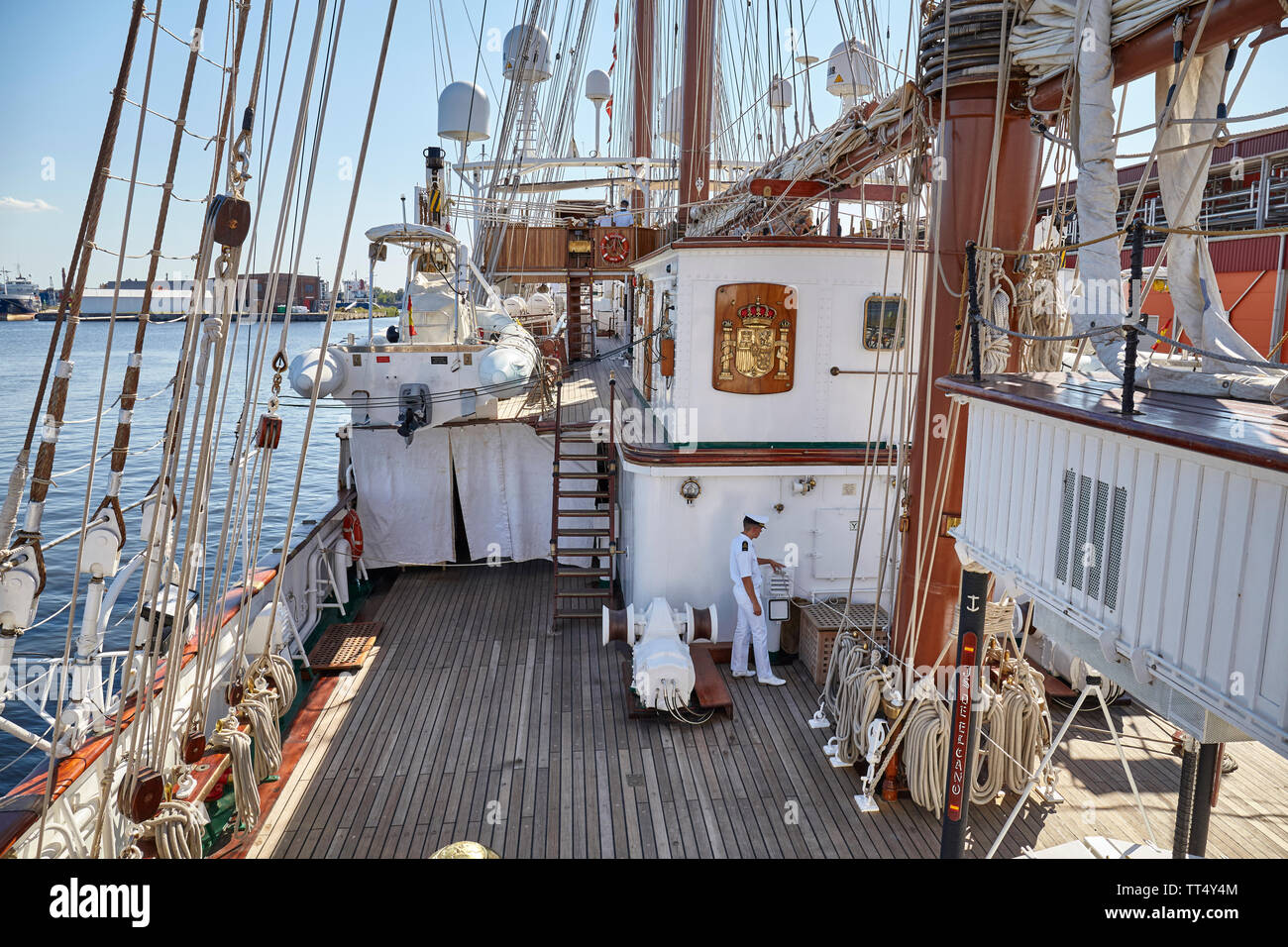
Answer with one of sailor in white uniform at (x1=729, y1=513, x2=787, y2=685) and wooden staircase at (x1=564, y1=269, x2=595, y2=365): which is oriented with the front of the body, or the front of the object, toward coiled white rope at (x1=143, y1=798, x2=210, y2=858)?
the wooden staircase

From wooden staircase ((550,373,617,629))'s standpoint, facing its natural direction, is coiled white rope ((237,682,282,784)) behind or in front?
in front

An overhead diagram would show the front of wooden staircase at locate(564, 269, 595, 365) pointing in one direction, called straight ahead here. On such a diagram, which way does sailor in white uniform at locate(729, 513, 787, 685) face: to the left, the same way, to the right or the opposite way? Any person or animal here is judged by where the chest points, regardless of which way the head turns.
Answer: to the left

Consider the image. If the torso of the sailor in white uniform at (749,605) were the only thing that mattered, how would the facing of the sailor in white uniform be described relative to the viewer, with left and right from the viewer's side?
facing to the right of the viewer

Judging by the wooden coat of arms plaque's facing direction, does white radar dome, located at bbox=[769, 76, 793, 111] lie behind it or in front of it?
behind

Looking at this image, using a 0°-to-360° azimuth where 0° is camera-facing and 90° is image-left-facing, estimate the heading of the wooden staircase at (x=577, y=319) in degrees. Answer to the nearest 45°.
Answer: approximately 0°

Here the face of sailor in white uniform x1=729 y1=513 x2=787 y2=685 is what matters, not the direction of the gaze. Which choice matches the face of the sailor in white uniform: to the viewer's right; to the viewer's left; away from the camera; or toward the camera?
to the viewer's right

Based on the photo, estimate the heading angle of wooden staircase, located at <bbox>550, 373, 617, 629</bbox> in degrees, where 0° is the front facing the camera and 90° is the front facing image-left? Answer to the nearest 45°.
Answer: approximately 0°
